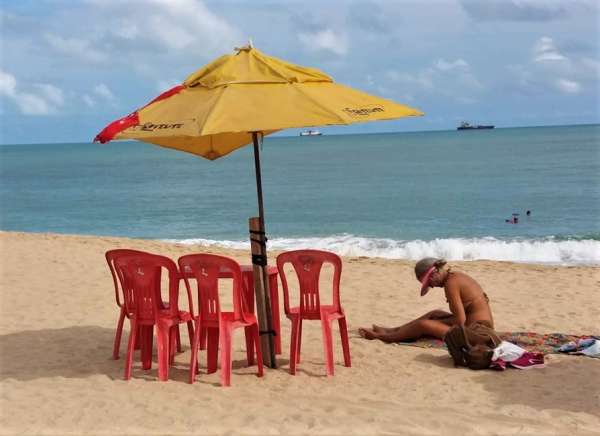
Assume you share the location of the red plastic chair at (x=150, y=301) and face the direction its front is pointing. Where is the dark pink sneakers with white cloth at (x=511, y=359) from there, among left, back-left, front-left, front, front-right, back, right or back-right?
front-right

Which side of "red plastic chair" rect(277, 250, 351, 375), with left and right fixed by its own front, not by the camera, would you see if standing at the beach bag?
right

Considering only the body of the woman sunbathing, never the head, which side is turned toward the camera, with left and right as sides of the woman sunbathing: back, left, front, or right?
left

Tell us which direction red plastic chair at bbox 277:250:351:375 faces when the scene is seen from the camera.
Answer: facing away from the viewer

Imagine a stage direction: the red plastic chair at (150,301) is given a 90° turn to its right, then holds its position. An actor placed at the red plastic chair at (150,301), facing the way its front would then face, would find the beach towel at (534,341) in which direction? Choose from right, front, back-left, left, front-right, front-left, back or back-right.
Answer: front-left

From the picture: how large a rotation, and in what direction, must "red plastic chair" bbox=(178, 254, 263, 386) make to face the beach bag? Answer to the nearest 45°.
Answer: approximately 45° to its right

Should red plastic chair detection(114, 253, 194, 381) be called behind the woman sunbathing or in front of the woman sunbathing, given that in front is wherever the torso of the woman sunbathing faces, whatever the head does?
in front

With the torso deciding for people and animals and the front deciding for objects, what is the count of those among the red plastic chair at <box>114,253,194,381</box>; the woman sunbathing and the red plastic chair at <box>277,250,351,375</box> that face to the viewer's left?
1

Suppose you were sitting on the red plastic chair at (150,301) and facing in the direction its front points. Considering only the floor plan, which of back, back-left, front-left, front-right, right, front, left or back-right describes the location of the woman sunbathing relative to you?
front-right

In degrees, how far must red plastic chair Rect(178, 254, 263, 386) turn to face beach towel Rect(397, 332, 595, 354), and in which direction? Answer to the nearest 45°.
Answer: approximately 45° to its right

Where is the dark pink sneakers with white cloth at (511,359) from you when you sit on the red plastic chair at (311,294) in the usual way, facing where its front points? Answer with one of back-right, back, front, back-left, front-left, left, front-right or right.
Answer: right

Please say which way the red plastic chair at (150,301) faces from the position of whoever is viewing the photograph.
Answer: facing away from the viewer and to the right of the viewer

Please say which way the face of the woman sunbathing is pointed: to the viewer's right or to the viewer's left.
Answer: to the viewer's left

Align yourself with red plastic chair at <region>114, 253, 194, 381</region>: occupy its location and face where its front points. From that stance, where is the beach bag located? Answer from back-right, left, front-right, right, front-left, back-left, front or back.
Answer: front-right
